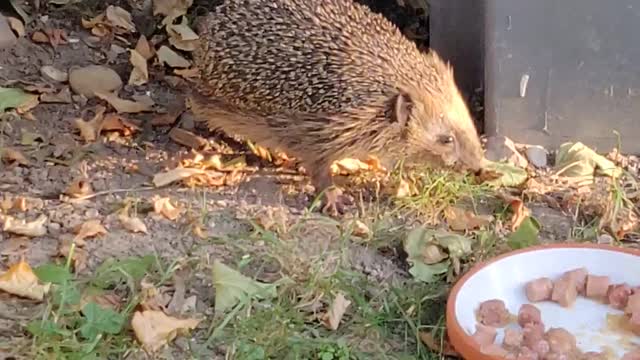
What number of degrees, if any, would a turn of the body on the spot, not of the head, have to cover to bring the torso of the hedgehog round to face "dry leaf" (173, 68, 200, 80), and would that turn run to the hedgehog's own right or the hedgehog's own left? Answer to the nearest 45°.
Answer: approximately 135° to the hedgehog's own left

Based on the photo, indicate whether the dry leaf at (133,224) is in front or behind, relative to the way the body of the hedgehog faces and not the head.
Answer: behind

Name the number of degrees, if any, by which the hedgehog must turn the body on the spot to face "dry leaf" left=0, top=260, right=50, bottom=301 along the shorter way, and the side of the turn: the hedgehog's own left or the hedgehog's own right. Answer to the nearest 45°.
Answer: approximately 135° to the hedgehog's own right

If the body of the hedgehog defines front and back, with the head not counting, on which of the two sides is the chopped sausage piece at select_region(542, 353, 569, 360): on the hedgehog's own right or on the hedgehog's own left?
on the hedgehog's own right

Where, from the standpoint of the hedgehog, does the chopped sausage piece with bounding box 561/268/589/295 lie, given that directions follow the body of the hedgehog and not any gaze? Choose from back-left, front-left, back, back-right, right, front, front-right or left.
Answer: front-right

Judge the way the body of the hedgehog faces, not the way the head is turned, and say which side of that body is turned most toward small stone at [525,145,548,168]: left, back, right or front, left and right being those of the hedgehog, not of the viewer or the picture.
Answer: front

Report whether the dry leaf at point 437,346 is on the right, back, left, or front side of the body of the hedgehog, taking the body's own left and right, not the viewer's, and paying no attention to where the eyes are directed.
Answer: right

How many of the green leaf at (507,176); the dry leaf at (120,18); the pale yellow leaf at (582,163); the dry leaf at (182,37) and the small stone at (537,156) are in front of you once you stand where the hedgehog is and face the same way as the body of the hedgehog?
3

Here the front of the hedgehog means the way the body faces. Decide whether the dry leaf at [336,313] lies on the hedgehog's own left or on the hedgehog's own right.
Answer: on the hedgehog's own right

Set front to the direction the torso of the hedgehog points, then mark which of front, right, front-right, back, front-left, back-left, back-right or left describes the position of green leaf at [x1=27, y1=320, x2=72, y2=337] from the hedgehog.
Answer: back-right

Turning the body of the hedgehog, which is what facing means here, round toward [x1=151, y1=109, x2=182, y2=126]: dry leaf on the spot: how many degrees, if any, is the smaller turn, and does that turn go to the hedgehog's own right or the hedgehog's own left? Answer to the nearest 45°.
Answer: approximately 135° to the hedgehog's own left

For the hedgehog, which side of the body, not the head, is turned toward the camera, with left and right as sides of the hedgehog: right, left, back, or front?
right
